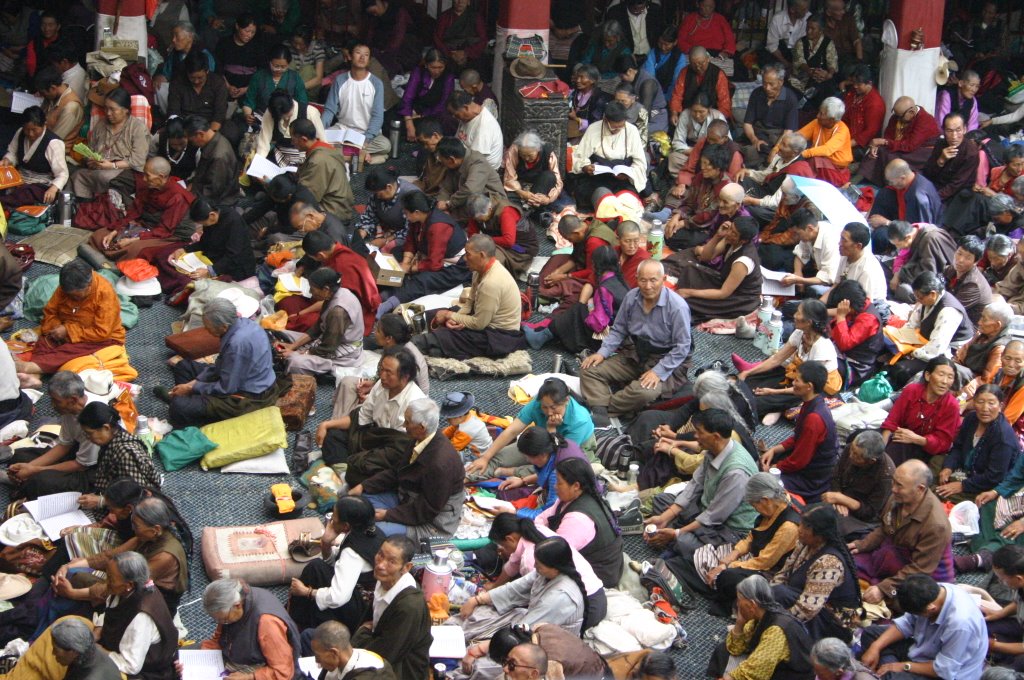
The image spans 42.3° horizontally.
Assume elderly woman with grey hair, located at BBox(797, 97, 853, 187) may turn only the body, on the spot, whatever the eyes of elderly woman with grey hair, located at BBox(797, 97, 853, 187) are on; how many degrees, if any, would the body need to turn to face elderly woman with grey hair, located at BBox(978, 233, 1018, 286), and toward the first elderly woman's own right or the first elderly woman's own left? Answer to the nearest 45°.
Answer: approximately 90° to the first elderly woman's own left

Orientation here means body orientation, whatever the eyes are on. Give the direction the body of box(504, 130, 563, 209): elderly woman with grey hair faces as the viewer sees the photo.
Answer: toward the camera

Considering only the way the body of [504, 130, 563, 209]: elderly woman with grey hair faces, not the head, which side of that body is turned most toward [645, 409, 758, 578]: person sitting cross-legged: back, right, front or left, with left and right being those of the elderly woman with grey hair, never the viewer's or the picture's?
front

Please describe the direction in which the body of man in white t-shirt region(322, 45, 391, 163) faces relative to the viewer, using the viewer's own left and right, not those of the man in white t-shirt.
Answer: facing the viewer

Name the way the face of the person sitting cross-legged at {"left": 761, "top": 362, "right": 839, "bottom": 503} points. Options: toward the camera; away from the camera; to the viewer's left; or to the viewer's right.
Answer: to the viewer's left

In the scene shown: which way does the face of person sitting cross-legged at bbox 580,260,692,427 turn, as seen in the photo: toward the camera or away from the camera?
toward the camera

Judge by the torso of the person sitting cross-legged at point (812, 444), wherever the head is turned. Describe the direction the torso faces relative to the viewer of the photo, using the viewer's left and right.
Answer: facing to the left of the viewer
